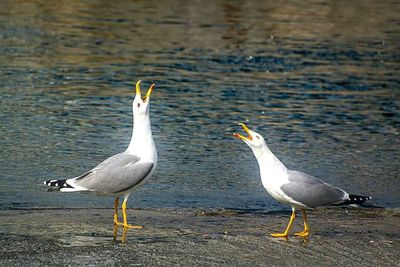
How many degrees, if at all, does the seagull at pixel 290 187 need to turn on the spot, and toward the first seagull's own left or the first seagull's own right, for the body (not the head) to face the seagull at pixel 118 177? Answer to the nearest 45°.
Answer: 0° — it already faces it

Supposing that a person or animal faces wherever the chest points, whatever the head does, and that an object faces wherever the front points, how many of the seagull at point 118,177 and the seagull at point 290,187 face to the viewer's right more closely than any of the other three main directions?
1

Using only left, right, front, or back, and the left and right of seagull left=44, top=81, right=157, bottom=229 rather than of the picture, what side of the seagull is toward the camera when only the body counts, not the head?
right

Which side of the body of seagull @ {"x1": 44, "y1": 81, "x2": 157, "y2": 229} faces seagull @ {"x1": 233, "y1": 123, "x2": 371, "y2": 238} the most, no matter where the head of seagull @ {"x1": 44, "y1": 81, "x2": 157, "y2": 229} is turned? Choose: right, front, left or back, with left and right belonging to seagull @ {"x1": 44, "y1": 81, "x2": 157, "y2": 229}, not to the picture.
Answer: front

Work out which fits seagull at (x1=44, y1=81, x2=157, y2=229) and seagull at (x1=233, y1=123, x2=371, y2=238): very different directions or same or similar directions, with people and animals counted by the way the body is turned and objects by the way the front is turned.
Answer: very different directions

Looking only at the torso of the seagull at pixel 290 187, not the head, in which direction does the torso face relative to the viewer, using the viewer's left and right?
facing to the left of the viewer
